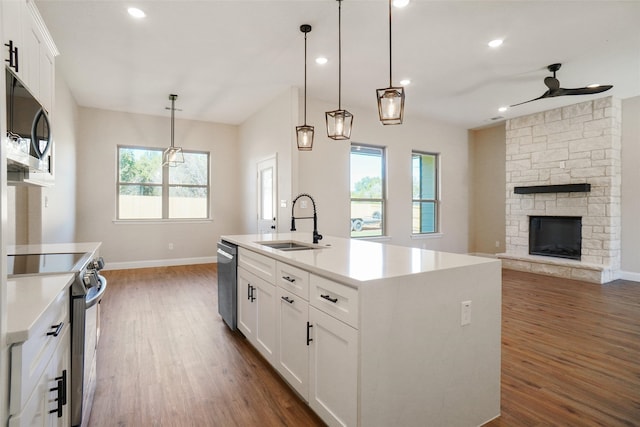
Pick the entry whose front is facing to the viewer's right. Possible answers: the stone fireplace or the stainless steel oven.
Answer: the stainless steel oven

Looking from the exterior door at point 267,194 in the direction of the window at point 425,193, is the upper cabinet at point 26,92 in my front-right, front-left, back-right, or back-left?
back-right

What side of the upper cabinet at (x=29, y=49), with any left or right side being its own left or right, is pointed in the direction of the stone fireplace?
front

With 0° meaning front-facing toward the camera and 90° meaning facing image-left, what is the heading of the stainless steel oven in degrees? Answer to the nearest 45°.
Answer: approximately 270°

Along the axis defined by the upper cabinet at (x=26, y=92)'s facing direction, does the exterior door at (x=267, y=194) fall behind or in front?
in front

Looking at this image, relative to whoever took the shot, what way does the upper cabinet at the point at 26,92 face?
facing to the right of the viewer

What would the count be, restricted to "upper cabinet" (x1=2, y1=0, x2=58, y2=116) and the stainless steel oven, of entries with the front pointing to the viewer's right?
2

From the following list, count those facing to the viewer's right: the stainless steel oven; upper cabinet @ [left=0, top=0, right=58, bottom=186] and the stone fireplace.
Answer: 2

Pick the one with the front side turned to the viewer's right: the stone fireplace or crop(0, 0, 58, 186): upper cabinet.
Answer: the upper cabinet

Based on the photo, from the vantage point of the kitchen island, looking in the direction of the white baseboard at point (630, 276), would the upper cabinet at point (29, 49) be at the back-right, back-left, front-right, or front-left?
back-left

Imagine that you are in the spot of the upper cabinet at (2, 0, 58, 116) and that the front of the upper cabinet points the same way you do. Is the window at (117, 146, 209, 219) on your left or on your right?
on your left

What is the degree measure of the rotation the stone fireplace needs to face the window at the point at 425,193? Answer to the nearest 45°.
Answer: approximately 45° to its right

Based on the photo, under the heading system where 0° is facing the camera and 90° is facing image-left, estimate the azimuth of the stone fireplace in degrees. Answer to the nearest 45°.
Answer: approximately 45°

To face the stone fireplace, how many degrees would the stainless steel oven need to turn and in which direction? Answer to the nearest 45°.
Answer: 0° — it already faces it

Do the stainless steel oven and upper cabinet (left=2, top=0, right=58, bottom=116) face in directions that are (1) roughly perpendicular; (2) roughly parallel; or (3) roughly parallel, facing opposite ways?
roughly parallel

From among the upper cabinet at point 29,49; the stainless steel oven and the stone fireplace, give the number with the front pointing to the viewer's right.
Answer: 2
